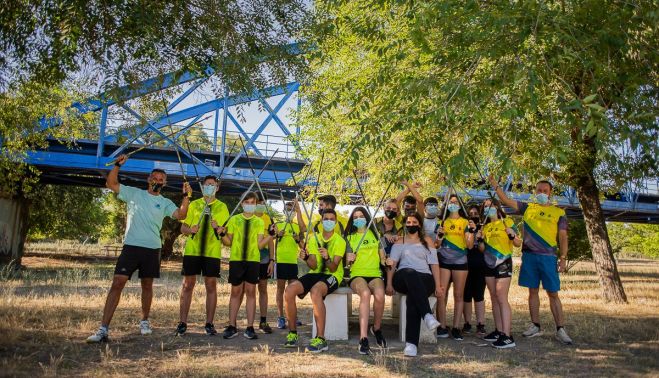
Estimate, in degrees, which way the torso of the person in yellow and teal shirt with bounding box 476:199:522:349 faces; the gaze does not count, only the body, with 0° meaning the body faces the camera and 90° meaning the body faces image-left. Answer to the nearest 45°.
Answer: approximately 45°

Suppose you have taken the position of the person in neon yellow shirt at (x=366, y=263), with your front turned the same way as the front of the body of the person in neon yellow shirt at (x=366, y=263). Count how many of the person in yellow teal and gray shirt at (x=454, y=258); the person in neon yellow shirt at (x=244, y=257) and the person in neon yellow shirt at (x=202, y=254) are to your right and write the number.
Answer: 2

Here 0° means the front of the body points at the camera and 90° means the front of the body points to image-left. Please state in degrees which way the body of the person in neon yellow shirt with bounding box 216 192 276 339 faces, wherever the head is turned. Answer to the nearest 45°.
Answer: approximately 0°

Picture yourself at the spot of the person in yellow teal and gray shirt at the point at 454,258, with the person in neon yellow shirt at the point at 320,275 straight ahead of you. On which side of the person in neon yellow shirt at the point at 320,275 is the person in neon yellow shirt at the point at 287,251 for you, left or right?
right

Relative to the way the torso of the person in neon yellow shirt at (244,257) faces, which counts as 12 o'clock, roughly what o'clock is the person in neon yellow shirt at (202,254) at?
the person in neon yellow shirt at (202,254) is roughly at 3 o'clock from the person in neon yellow shirt at (244,257).

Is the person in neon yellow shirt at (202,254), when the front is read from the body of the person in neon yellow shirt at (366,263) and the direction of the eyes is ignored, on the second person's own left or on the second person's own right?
on the second person's own right

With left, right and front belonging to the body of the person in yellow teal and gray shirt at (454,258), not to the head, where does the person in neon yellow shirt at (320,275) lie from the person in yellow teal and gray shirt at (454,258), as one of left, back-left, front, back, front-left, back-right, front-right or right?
front-right

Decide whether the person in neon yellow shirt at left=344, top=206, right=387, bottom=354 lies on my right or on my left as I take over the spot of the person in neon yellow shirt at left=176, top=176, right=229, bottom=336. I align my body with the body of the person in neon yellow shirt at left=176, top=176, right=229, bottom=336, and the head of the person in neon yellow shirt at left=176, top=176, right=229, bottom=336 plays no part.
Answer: on my left
